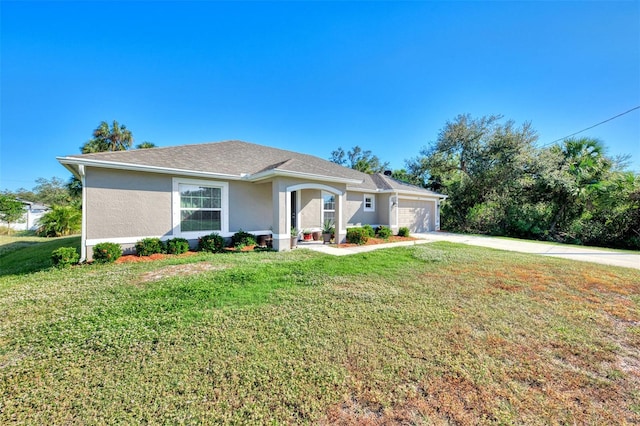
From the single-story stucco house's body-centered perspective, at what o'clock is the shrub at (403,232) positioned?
The shrub is roughly at 10 o'clock from the single-story stucco house.

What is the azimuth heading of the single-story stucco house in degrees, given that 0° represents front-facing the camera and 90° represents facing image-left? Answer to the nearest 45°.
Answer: approximately 315°

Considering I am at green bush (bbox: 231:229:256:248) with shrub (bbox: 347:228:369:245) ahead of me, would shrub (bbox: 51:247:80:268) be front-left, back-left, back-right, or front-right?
back-right

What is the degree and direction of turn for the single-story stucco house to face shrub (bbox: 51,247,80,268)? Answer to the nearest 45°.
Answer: approximately 90° to its right

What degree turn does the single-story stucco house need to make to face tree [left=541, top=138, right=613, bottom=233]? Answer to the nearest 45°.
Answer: approximately 45° to its left

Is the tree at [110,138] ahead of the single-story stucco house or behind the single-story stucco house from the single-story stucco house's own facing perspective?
behind

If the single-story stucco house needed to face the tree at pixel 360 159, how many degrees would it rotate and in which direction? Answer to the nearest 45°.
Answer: approximately 90° to its left

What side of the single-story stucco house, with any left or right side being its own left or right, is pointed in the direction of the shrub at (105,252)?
right
